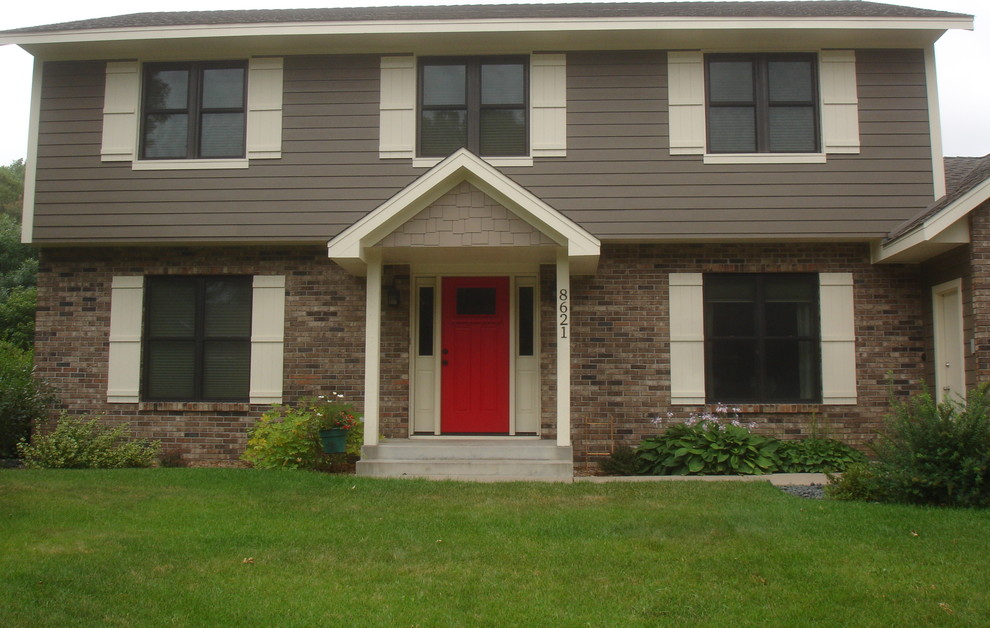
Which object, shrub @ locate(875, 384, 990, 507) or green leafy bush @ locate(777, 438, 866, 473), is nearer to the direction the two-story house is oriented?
the shrub

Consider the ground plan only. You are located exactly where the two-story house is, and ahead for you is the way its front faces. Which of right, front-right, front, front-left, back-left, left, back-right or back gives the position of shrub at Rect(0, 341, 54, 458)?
right

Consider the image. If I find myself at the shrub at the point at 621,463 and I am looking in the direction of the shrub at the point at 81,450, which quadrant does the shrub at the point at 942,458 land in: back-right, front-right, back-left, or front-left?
back-left

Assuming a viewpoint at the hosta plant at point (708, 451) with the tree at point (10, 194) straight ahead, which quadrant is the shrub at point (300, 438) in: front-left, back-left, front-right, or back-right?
front-left

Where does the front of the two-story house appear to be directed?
toward the camera

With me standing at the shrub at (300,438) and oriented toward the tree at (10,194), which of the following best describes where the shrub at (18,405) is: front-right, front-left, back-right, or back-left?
front-left

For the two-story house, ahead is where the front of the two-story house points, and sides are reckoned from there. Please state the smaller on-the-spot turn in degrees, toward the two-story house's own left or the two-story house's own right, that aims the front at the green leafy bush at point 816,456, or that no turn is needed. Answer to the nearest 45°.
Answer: approximately 90° to the two-story house's own left
